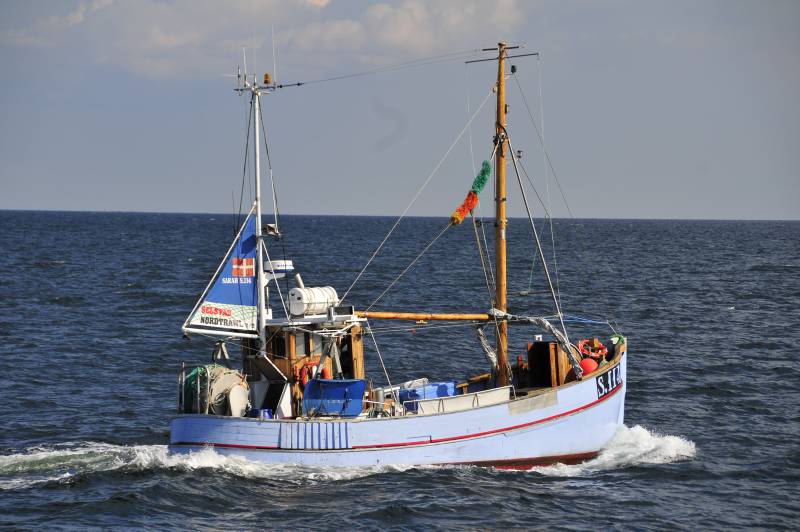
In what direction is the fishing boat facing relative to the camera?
to the viewer's right

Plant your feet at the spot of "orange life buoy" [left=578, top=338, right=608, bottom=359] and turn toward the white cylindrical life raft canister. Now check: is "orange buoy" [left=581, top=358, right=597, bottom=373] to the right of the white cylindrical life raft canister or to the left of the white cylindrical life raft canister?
left

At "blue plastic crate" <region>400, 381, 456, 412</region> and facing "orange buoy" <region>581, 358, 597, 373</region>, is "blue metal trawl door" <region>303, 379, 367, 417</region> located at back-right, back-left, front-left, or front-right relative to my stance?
back-right
